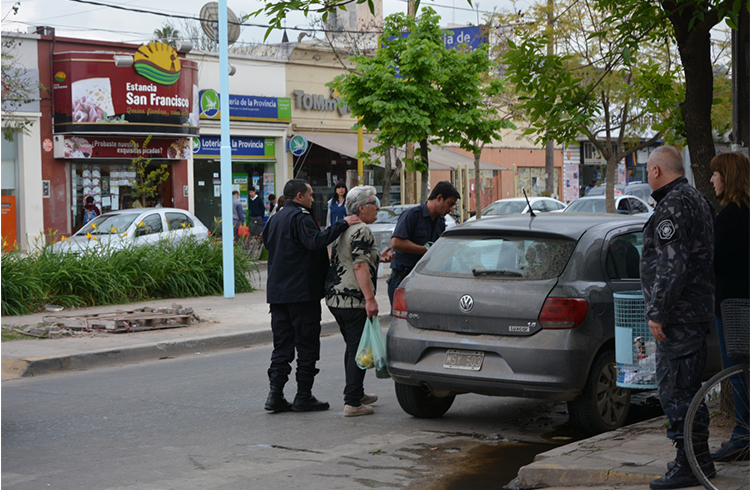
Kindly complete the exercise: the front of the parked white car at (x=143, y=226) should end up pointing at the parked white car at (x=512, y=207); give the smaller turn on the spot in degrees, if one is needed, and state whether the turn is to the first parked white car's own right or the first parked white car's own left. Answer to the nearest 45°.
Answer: approximately 180°

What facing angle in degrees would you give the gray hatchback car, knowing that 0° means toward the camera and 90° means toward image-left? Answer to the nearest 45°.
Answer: approximately 225°

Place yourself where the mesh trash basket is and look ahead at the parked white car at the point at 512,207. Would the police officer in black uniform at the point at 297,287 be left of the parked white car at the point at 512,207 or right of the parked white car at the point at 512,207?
left

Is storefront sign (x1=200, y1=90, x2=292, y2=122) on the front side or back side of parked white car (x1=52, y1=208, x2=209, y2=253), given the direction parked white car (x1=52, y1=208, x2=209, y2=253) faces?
on the back side

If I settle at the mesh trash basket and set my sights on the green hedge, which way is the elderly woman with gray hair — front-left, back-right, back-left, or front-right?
front-left

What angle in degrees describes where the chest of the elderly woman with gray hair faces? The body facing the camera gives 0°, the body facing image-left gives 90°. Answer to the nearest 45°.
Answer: approximately 270°

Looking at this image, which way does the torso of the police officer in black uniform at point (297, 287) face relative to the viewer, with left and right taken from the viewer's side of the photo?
facing away from the viewer and to the right of the viewer

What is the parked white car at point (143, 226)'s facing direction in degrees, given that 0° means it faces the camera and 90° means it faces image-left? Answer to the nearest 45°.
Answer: approximately 45°

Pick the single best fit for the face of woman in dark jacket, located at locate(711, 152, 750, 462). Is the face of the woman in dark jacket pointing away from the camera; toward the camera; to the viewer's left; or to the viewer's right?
to the viewer's left

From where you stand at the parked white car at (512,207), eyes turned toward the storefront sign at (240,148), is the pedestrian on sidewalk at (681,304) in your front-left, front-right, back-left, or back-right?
back-left

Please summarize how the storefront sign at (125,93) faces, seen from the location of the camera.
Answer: facing the viewer and to the right of the viewer
